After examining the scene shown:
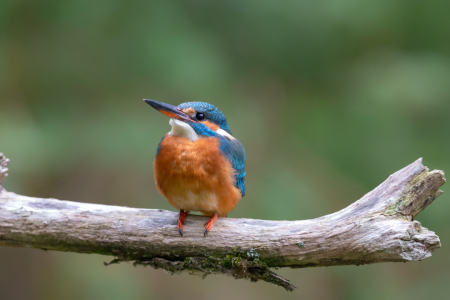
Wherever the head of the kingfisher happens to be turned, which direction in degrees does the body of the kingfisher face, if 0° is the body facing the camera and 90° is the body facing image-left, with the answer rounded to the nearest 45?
approximately 45°
